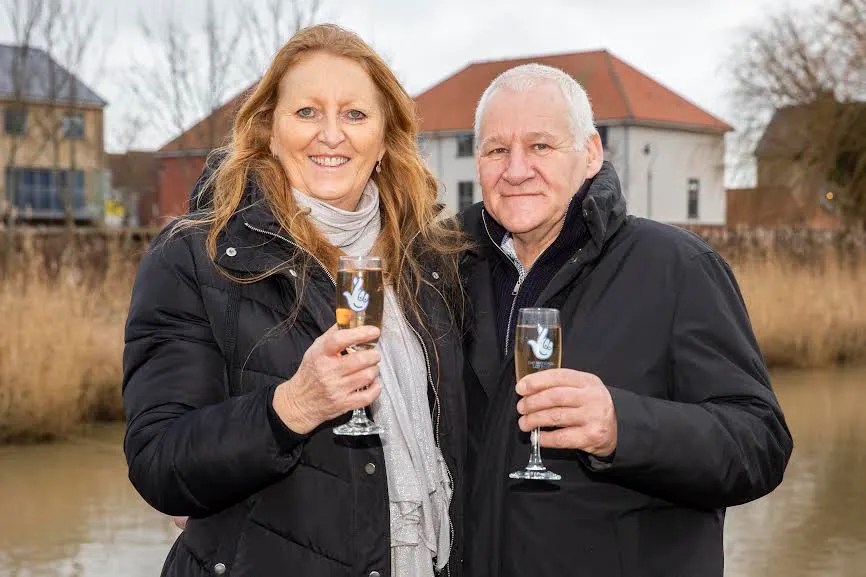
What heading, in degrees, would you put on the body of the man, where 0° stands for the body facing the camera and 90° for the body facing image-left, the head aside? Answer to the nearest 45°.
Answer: approximately 45°

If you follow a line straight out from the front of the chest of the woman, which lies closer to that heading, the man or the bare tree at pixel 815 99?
the man

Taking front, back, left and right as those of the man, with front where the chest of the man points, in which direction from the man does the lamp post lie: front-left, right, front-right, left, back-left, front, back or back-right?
back-right

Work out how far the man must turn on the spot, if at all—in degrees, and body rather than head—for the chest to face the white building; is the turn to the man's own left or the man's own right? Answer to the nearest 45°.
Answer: approximately 135° to the man's own right

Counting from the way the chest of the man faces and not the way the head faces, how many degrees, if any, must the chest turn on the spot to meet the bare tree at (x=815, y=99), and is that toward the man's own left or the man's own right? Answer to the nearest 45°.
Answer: approximately 135° to the man's own right

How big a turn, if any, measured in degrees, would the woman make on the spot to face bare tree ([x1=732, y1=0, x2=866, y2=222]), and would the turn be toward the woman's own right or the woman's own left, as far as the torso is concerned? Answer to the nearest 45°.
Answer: approximately 90° to the woman's own left
